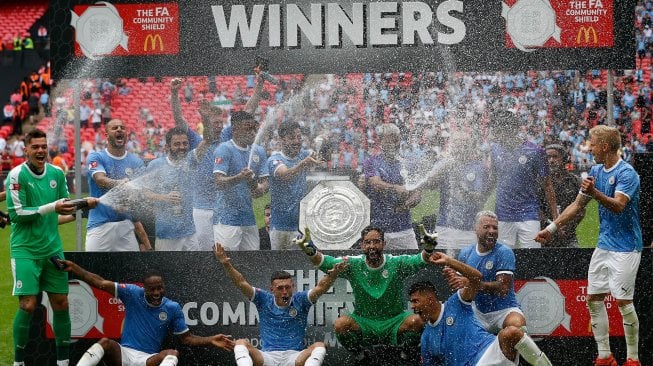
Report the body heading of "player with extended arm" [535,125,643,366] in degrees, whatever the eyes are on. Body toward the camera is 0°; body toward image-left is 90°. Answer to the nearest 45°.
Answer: approximately 45°

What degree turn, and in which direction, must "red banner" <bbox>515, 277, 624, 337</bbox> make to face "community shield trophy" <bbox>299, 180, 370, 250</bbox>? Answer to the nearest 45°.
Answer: approximately 90° to its right

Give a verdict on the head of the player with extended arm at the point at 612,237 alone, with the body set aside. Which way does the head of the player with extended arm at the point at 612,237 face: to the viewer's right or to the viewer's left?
to the viewer's left

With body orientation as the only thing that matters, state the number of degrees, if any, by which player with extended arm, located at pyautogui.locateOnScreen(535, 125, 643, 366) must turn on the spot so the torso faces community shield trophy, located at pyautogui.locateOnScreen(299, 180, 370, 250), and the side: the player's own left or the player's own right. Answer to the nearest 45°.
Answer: approximately 45° to the player's own right

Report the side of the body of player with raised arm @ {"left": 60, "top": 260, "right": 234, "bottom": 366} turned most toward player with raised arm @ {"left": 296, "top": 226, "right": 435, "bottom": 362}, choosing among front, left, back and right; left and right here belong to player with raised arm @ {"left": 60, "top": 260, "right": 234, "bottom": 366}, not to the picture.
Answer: left

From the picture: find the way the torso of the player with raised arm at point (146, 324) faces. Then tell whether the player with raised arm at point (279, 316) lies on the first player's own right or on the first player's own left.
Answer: on the first player's own left

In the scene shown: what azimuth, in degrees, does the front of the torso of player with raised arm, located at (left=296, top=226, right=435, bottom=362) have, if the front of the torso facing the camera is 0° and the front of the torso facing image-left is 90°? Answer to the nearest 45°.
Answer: approximately 0°

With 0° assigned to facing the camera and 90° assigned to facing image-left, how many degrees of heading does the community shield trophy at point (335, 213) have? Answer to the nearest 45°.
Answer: approximately 0°
